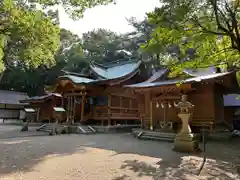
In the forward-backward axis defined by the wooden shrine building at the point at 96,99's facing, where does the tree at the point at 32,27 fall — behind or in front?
in front

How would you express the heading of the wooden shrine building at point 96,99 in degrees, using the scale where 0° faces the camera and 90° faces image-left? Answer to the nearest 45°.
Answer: approximately 45°

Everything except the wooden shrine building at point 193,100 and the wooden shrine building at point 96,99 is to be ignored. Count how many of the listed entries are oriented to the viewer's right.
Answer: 0

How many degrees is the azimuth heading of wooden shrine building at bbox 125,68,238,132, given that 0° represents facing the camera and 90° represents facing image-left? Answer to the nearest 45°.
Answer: approximately 45°

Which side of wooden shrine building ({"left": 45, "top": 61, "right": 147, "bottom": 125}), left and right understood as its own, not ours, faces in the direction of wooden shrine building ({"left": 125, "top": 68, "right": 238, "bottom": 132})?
left

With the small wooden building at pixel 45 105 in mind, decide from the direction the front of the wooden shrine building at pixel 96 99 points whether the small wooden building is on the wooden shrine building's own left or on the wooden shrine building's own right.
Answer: on the wooden shrine building's own right
